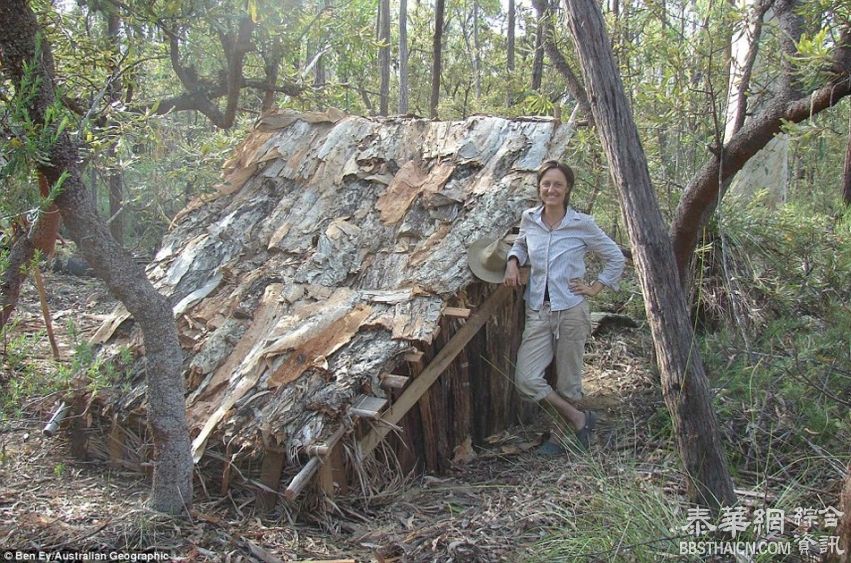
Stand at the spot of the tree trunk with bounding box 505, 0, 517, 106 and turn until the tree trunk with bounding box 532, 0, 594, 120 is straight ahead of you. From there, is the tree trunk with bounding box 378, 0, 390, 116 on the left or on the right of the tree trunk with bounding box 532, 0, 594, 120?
right

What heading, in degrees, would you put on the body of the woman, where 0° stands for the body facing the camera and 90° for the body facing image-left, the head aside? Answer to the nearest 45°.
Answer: approximately 0°

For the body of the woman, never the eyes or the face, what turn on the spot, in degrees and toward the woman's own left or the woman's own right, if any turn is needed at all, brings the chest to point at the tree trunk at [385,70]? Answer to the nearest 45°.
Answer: approximately 180°

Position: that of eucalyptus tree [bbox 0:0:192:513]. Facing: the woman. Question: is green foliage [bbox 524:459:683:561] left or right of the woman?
right

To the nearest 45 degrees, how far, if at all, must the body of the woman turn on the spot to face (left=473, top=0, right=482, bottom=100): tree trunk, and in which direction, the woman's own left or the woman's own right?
approximately 180°

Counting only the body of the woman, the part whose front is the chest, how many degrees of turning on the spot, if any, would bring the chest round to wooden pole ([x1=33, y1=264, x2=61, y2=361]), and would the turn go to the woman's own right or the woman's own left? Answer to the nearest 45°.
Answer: approximately 90° to the woman's own right

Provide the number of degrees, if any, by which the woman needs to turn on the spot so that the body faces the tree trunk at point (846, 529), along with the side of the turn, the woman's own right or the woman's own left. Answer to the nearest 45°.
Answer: approximately 45° to the woman's own left

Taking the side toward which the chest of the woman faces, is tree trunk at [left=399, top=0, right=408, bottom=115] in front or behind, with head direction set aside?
behind
